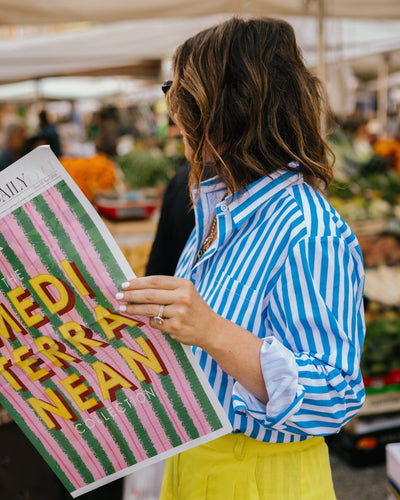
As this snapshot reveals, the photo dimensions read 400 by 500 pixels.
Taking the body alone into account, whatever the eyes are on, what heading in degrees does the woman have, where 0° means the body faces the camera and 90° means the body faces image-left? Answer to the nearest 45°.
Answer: approximately 45°

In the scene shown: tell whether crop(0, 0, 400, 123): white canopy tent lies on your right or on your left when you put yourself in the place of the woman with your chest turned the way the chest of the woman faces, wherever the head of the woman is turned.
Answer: on your right

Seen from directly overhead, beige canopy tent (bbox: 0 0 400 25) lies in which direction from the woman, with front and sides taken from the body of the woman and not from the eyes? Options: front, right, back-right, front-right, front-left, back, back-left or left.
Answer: back-right

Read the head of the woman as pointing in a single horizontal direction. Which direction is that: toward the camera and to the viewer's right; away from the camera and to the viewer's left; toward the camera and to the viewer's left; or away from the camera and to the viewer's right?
away from the camera and to the viewer's left
